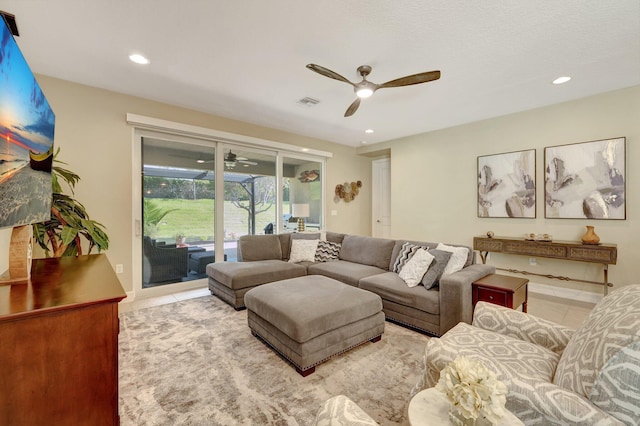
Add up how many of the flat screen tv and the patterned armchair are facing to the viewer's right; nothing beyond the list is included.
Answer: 1

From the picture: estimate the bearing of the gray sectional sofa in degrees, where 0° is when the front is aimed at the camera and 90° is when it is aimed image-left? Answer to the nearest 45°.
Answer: approximately 45°

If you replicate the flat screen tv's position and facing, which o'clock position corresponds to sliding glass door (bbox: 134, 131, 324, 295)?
The sliding glass door is roughly at 10 o'clock from the flat screen tv.

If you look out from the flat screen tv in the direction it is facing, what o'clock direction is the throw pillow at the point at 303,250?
The throw pillow is roughly at 11 o'clock from the flat screen tv.

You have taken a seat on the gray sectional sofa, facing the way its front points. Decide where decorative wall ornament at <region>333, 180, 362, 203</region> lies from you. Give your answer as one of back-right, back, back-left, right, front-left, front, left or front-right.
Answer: back-right

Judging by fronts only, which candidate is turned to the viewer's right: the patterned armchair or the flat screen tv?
the flat screen tv

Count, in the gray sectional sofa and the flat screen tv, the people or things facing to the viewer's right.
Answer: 1

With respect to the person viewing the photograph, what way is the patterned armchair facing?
facing away from the viewer and to the left of the viewer

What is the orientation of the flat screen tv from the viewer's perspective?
to the viewer's right
